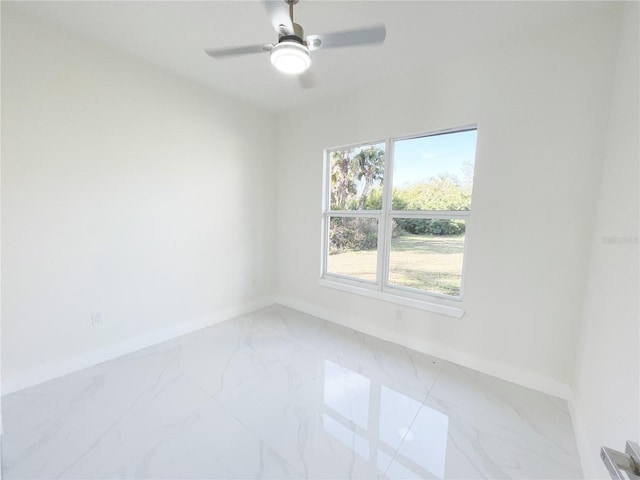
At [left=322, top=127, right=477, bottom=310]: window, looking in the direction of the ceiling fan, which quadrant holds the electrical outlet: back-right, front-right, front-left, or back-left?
front-right

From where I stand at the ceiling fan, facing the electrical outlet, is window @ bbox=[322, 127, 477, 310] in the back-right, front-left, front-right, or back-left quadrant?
back-right

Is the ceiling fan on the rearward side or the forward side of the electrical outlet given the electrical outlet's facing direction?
on the forward side

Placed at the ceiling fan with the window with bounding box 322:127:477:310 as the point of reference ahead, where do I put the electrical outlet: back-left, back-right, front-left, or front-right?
back-left

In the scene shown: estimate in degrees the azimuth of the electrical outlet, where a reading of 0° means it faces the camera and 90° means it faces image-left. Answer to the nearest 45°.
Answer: approximately 315°

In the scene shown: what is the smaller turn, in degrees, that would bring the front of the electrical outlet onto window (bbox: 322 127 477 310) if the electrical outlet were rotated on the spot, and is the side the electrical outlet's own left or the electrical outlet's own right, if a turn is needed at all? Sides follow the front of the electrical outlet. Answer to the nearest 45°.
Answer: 0° — it already faces it
